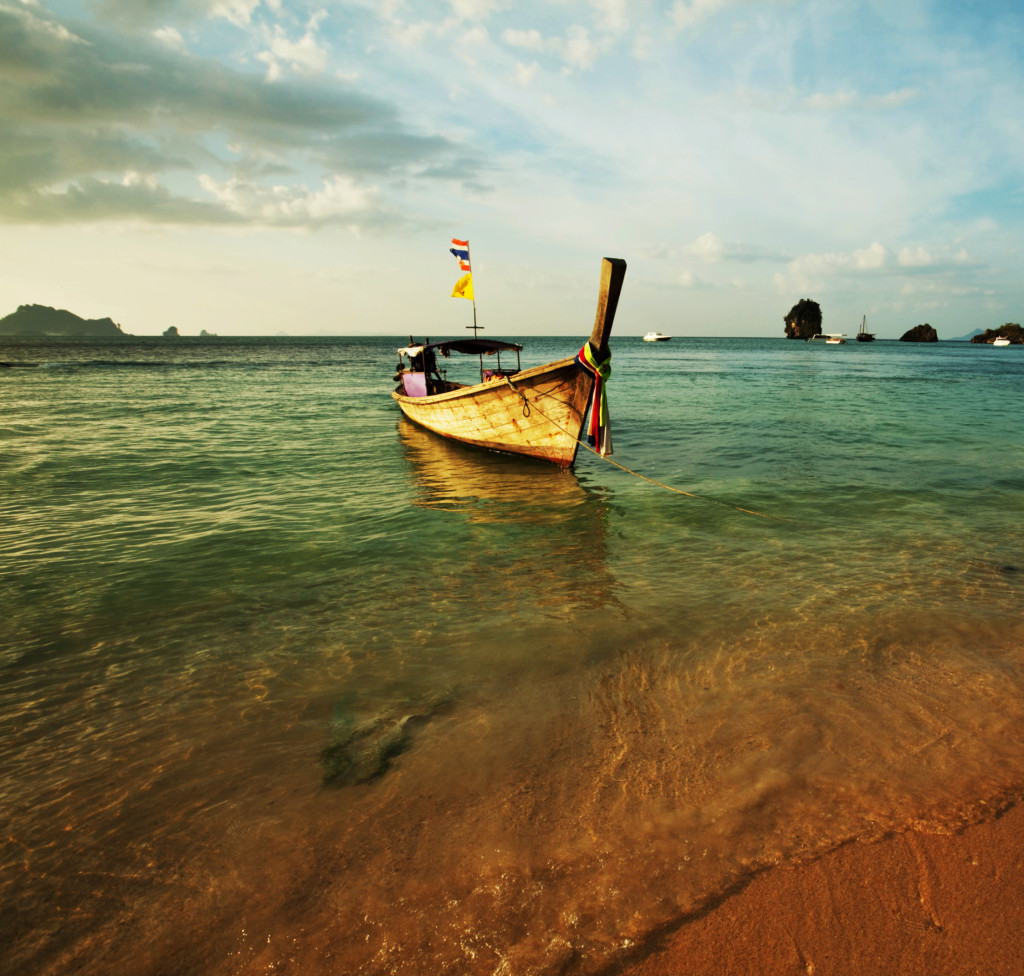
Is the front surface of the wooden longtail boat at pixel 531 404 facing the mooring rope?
yes

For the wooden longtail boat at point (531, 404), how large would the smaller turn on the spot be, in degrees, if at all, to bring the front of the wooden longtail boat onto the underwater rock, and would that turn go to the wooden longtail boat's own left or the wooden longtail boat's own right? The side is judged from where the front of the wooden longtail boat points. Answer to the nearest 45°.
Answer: approximately 45° to the wooden longtail boat's own right

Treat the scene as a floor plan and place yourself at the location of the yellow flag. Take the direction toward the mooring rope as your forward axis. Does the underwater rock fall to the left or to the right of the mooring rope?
right

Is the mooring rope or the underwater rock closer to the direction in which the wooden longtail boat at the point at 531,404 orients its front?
the mooring rope

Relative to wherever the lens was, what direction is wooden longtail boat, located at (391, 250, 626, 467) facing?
facing the viewer and to the right of the viewer
